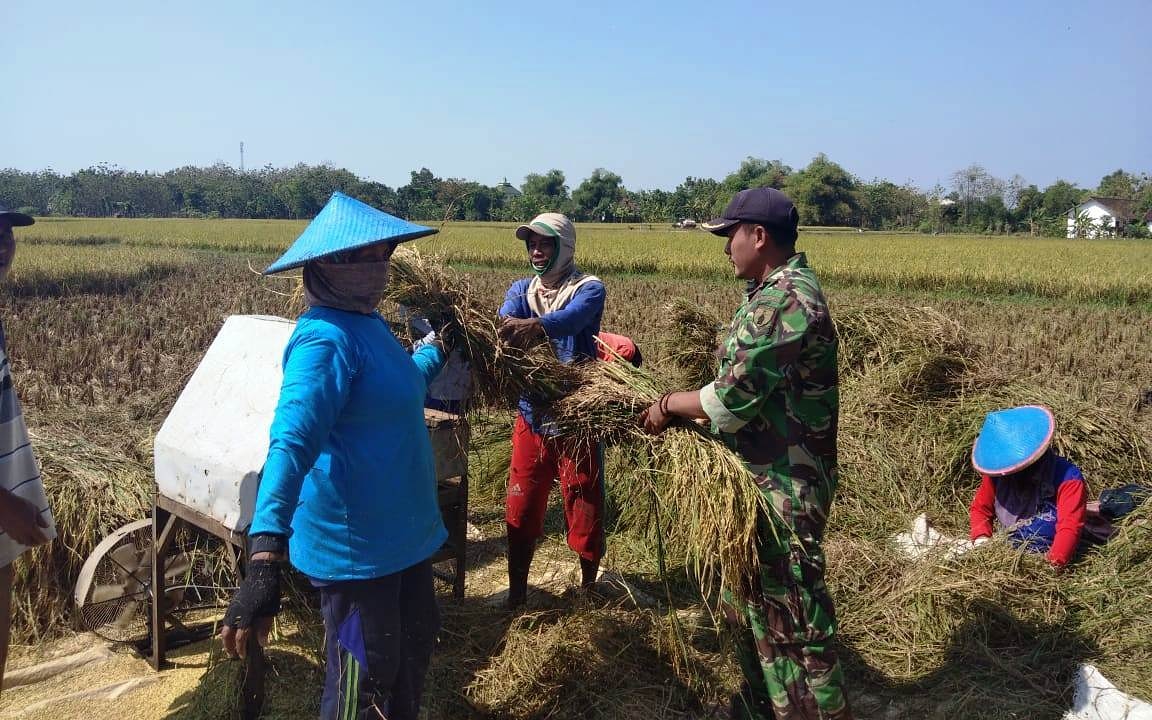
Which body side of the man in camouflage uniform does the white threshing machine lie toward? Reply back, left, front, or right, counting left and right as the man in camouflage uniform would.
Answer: front

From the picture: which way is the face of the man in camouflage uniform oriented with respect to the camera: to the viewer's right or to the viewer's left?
to the viewer's left

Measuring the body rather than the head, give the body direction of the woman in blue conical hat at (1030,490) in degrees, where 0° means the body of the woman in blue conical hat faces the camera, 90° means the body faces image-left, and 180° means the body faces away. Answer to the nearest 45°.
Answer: approximately 45°

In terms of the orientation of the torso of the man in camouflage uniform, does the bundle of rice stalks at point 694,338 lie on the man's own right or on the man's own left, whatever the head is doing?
on the man's own right

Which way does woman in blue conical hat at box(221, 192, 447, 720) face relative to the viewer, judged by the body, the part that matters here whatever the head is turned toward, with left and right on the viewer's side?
facing the viewer and to the right of the viewer

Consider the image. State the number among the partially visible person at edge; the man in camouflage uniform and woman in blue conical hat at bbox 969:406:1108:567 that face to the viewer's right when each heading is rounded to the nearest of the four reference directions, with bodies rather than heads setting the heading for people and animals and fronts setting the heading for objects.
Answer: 1

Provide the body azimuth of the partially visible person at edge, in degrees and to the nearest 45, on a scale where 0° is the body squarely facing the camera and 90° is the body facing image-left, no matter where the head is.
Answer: approximately 270°

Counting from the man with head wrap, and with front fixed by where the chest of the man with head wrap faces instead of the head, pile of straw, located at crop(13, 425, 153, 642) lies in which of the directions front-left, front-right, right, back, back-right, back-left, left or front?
front-right

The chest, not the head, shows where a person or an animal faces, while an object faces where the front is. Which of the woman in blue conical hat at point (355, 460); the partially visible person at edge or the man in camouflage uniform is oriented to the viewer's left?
the man in camouflage uniform

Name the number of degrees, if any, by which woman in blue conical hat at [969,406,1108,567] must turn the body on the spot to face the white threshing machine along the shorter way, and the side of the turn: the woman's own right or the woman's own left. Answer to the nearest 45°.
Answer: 0° — they already face it

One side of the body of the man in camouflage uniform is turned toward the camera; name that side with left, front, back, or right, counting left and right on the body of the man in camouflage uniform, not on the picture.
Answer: left

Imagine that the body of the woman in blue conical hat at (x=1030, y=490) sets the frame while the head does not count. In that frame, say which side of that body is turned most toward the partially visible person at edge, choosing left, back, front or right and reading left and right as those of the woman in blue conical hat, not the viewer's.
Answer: front
